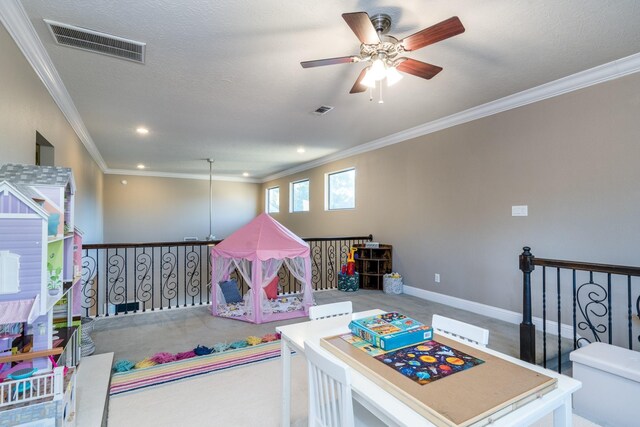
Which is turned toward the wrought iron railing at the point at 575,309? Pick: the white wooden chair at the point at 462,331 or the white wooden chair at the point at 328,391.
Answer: the white wooden chair at the point at 328,391

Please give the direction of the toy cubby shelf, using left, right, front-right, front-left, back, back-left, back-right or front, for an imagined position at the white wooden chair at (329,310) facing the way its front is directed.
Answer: back-left

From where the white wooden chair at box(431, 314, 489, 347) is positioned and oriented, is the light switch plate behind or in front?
behind

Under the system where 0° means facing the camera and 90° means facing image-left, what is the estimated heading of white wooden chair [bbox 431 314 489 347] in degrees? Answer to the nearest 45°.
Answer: approximately 45°

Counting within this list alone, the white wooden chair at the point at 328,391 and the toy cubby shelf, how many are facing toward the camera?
1

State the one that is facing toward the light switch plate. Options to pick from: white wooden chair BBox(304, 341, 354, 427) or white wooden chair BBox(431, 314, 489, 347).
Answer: white wooden chair BBox(304, 341, 354, 427)

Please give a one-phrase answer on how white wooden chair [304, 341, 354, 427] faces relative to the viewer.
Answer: facing away from the viewer and to the right of the viewer

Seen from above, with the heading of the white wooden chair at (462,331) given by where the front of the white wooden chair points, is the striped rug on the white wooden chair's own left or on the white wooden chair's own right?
on the white wooden chair's own right

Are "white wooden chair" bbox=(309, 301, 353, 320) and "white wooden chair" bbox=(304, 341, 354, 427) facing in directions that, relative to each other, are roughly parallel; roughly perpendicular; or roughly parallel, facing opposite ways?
roughly perpendicular

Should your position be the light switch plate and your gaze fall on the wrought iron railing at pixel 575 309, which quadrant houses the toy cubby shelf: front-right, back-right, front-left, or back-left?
back-right
